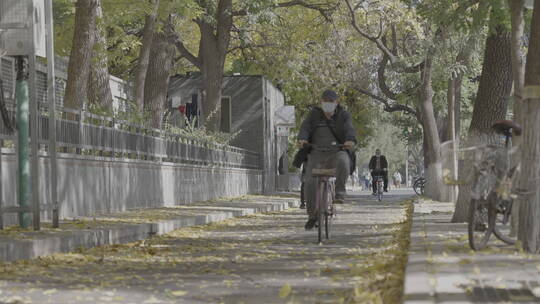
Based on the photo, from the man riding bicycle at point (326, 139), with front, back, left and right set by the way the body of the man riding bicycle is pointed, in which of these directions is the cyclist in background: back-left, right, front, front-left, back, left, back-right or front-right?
back

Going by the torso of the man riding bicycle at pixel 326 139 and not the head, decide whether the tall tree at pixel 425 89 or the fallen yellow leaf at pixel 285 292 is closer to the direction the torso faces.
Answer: the fallen yellow leaf

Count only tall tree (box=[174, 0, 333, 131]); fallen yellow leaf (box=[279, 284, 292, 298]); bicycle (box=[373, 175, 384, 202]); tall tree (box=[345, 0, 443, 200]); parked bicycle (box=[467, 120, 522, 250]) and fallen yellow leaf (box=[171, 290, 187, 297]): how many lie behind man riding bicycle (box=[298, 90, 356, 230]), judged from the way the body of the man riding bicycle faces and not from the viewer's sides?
3

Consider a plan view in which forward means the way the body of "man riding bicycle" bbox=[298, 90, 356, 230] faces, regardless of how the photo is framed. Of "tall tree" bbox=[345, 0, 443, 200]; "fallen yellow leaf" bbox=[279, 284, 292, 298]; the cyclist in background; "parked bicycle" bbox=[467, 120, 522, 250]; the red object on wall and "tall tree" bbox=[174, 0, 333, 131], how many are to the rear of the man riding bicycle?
4

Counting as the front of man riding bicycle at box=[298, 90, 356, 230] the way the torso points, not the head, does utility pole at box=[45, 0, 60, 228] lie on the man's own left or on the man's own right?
on the man's own right

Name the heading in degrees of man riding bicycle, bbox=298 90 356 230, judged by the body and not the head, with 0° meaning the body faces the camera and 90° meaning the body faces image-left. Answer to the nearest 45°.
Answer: approximately 0°

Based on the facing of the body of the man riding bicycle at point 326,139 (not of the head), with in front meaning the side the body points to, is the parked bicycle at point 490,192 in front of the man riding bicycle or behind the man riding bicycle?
in front

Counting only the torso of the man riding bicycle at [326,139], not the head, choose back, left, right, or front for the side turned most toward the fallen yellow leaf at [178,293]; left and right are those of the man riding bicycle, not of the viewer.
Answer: front

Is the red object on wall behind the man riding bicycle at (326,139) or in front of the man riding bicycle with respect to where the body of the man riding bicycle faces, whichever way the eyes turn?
behind

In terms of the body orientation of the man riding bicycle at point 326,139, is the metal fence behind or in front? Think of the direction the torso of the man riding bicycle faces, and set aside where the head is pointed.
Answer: behind

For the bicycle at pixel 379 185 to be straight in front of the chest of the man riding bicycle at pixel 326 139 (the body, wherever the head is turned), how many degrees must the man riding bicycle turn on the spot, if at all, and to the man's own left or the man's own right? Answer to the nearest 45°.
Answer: approximately 180°

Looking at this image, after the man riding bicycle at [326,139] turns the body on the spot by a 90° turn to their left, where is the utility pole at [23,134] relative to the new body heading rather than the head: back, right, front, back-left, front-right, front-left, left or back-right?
back
